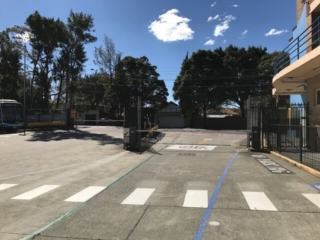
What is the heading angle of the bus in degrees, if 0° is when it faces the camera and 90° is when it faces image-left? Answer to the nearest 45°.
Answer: approximately 315°

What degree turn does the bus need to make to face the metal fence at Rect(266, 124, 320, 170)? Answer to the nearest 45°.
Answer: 0° — it already faces it

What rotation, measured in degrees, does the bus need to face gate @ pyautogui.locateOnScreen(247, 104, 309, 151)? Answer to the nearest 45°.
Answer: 0° — it already faces it

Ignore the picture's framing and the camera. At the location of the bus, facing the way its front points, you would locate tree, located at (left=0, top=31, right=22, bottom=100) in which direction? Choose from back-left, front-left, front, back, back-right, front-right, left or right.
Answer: back-left
